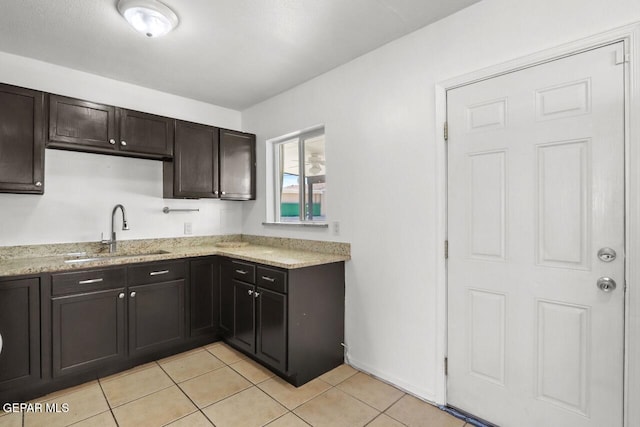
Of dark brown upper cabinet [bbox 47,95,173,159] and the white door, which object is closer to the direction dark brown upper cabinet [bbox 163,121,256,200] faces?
the white door

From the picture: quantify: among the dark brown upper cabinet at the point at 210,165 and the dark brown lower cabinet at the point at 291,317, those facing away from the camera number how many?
0

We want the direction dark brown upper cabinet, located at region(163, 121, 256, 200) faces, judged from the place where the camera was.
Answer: facing the viewer and to the right of the viewer

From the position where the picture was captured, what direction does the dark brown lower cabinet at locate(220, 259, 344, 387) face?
facing the viewer and to the left of the viewer

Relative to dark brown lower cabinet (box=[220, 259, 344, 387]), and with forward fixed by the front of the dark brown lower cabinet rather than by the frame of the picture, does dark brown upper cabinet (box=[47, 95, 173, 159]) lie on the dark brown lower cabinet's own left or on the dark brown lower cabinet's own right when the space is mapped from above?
on the dark brown lower cabinet's own right

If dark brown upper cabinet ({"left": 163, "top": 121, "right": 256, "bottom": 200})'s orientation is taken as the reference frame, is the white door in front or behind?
in front

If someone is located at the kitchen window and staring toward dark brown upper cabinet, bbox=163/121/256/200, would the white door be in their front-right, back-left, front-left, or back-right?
back-left

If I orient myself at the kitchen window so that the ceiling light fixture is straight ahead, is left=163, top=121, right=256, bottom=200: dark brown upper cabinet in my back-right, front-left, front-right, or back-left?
front-right

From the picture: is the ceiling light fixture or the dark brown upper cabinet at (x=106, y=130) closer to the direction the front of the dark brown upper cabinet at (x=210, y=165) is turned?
the ceiling light fixture
